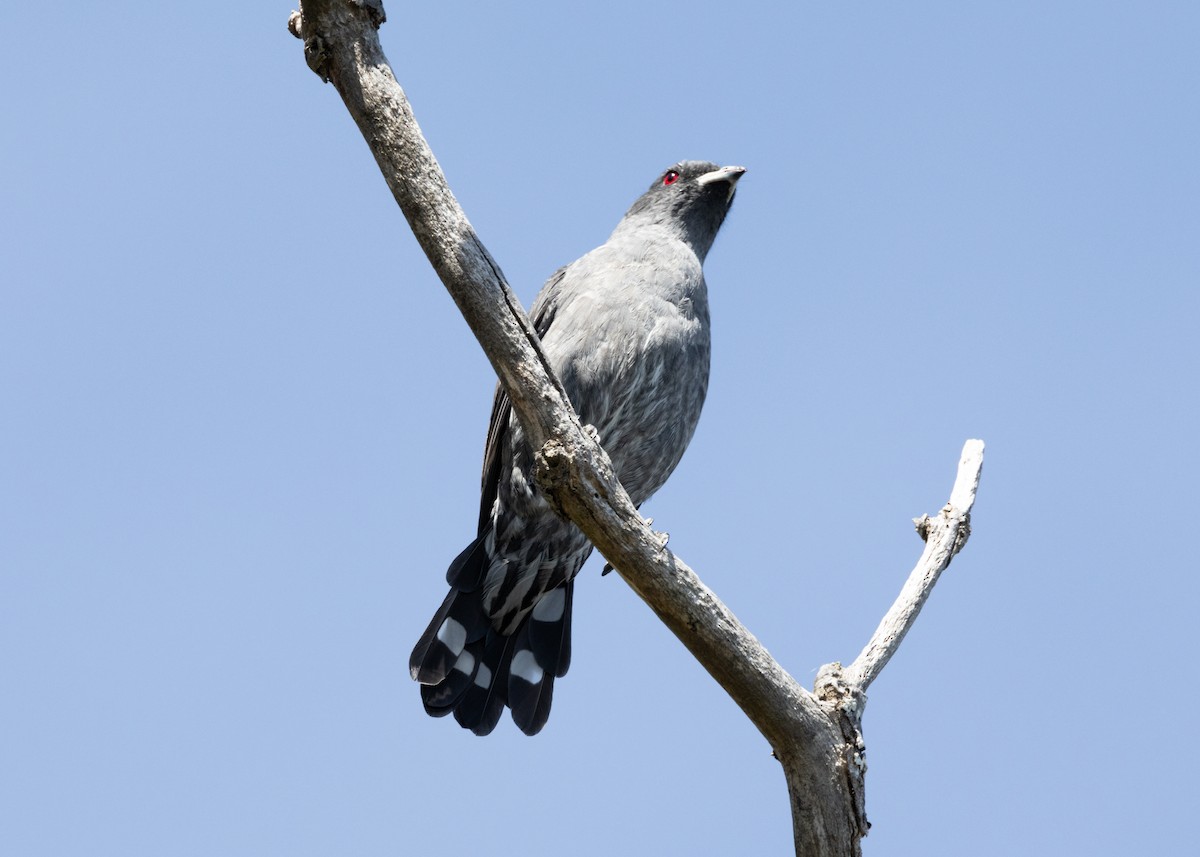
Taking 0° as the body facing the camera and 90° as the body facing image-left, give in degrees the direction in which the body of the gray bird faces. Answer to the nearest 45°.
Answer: approximately 315°
